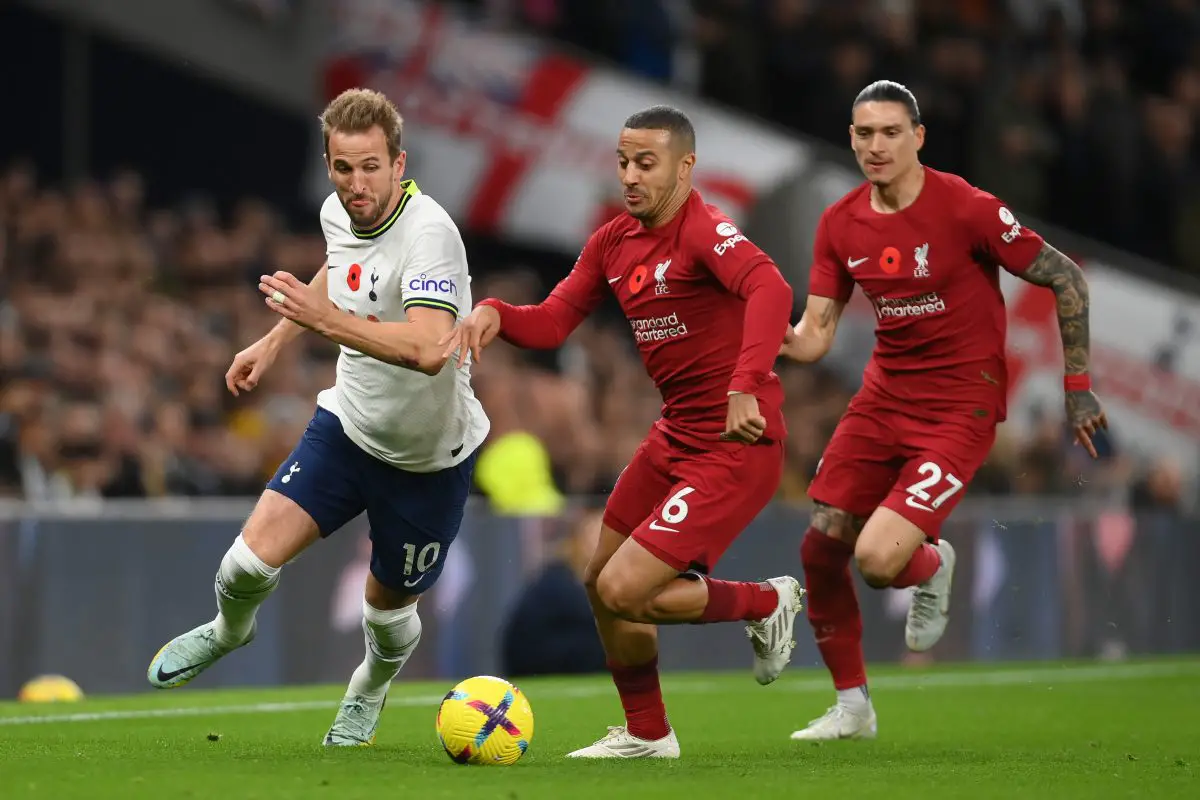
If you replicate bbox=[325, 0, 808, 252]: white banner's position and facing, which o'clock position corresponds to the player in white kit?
The player in white kit is roughly at 12 o'clock from the white banner.

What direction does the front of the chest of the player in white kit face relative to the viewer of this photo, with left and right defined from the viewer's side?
facing the viewer and to the left of the viewer

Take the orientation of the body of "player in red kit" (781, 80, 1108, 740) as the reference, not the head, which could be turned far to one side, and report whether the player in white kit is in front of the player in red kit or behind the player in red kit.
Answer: in front

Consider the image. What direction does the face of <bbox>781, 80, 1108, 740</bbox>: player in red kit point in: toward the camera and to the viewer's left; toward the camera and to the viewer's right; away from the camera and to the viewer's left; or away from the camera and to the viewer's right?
toward the camera and to the viewer's left

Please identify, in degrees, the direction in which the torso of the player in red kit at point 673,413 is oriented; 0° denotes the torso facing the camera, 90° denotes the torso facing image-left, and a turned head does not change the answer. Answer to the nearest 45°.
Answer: approximately 45°

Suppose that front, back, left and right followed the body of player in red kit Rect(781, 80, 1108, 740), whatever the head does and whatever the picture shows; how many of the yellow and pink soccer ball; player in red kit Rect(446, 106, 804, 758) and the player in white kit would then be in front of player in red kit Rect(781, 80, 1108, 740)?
3

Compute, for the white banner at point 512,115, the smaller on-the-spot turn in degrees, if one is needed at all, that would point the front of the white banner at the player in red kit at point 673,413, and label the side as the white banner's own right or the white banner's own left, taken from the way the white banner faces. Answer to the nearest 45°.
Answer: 0° — it already faces them

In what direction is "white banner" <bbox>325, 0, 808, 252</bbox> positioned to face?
toward the camera

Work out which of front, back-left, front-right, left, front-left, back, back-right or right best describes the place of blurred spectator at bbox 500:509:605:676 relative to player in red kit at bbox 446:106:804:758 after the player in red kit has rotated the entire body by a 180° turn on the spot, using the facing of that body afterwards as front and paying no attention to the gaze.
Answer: front-left
